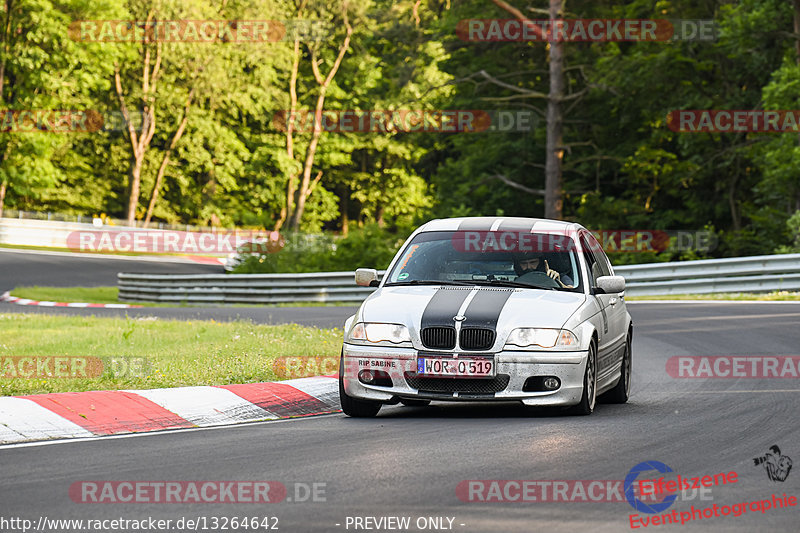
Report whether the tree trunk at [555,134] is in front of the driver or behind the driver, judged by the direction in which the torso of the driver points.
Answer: behind

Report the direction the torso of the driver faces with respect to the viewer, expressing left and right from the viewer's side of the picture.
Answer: facing the viewer

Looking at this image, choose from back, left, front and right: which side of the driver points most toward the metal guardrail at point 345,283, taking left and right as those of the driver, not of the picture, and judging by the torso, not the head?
back
